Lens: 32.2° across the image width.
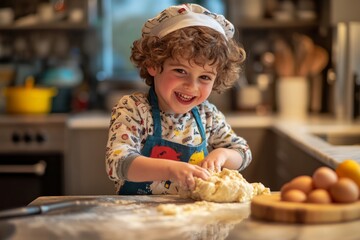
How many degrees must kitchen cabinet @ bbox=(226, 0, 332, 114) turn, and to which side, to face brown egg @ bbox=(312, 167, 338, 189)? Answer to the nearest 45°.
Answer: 0° — it already faces it

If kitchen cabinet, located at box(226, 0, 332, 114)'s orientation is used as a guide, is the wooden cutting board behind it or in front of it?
in front

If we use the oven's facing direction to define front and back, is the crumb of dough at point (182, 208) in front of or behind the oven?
in front

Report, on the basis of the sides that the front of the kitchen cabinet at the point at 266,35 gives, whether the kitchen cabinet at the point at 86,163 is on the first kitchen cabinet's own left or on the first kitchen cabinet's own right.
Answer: on the first kitchen cabinet's own right

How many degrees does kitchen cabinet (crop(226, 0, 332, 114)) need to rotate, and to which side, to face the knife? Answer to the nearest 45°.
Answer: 0° — it already faces it

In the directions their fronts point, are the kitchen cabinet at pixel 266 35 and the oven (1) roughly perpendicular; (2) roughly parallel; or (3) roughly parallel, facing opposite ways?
roughly parallel

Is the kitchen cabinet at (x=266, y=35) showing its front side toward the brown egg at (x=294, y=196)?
yes

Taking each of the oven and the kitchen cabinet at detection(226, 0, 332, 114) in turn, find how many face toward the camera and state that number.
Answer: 2

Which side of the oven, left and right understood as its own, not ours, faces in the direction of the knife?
front

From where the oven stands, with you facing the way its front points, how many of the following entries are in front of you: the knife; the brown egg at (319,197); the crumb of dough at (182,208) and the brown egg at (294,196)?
4

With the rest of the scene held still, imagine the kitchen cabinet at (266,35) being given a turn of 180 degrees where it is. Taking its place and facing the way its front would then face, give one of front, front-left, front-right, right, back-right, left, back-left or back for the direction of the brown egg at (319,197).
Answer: back

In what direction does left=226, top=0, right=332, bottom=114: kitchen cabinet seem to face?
toward the camera

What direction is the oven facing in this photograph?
toward the camera

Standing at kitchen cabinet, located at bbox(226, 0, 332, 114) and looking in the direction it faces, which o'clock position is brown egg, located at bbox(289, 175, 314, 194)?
The brown egg is roughly at 12 o'clock from the kitchen cabinet.

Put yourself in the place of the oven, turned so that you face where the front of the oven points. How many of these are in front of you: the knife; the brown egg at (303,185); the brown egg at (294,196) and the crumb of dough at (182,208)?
4

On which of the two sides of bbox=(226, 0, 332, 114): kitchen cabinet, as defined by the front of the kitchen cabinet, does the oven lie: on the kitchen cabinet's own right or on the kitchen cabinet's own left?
on the kitchen cabinet's own right
